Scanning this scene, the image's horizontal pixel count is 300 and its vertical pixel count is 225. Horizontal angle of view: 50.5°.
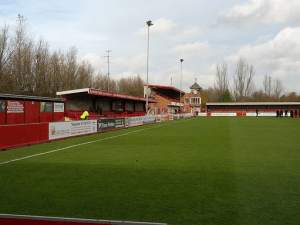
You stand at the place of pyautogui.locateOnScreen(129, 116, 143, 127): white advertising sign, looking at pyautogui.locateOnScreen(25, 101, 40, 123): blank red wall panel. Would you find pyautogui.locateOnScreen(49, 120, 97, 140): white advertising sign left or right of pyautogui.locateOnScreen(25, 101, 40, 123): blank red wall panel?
left

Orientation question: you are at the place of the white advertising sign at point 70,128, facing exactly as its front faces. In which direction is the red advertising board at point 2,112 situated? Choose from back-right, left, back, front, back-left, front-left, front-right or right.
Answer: right

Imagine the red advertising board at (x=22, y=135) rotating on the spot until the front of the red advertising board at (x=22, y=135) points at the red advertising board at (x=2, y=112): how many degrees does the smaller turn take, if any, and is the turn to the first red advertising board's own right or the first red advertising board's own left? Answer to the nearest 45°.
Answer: approximately 135° to the first red advertising board's own left

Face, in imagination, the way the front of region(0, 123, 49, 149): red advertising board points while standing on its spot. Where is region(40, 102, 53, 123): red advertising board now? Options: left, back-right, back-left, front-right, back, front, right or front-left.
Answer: back-left

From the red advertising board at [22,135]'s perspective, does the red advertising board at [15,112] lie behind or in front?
behind

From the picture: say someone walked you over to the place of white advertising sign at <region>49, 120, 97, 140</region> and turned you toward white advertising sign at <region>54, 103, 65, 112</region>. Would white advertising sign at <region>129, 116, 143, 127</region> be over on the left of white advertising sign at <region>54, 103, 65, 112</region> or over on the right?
right

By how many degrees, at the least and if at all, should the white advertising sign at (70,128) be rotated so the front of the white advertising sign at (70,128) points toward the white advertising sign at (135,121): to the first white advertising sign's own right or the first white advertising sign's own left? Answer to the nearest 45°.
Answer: approximately 90° to the first white advertising sign's own left

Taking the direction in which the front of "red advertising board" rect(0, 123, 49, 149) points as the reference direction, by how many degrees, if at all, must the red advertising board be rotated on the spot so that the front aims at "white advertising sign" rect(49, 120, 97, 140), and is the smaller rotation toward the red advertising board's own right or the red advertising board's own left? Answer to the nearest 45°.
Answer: approximately 90° to the red advertising board's own left

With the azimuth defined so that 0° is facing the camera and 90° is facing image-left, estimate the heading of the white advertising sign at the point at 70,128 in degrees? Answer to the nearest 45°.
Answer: approximately 315°

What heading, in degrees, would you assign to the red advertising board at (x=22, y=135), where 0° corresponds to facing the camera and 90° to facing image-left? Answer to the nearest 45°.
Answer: approximately 315°

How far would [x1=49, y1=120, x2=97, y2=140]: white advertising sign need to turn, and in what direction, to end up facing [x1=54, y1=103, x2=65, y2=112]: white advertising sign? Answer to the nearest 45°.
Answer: approximately 135° to its left
